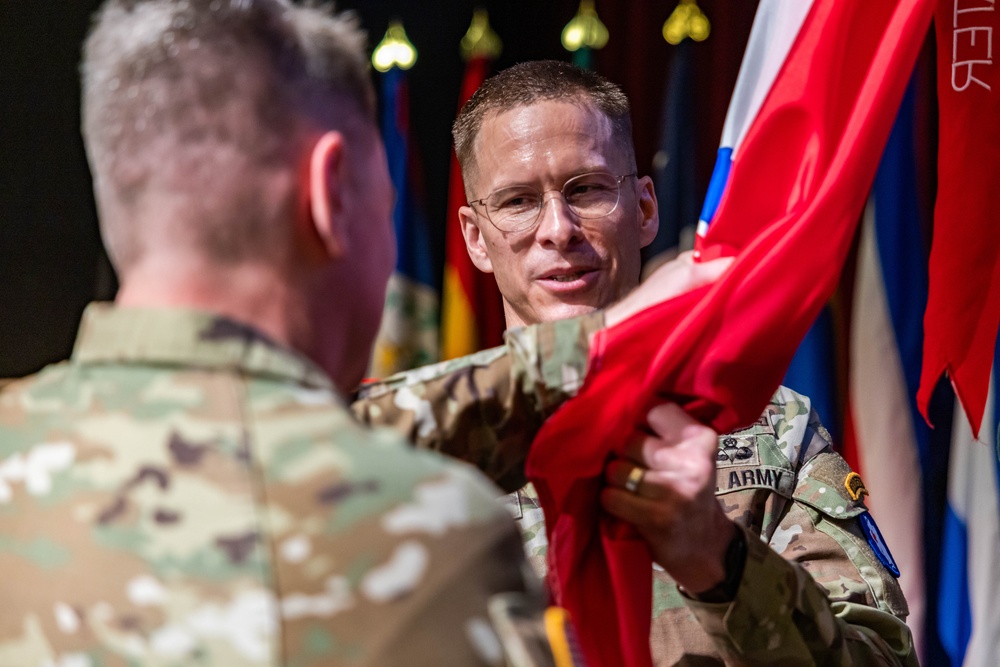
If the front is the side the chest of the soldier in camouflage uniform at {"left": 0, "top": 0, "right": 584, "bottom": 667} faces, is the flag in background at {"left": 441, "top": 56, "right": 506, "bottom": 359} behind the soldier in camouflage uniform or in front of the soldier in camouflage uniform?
in front

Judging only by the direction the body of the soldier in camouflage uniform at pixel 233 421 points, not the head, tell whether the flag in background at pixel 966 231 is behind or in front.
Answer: in front

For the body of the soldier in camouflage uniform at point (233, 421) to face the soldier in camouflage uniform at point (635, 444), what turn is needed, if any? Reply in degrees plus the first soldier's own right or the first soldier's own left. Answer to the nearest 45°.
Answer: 0° — they already face them

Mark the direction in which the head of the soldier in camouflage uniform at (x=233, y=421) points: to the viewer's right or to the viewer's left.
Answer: to the viewer's right

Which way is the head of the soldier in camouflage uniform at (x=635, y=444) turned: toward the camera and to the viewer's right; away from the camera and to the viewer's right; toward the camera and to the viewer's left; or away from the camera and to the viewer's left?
toward the camera and to the viewer's left

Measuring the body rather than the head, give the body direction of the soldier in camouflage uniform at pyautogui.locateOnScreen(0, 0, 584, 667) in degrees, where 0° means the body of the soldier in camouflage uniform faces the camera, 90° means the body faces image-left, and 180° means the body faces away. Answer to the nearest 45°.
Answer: approximately 225°

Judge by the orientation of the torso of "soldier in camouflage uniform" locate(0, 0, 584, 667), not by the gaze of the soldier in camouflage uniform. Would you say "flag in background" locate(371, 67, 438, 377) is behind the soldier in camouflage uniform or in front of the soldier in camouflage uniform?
in front
